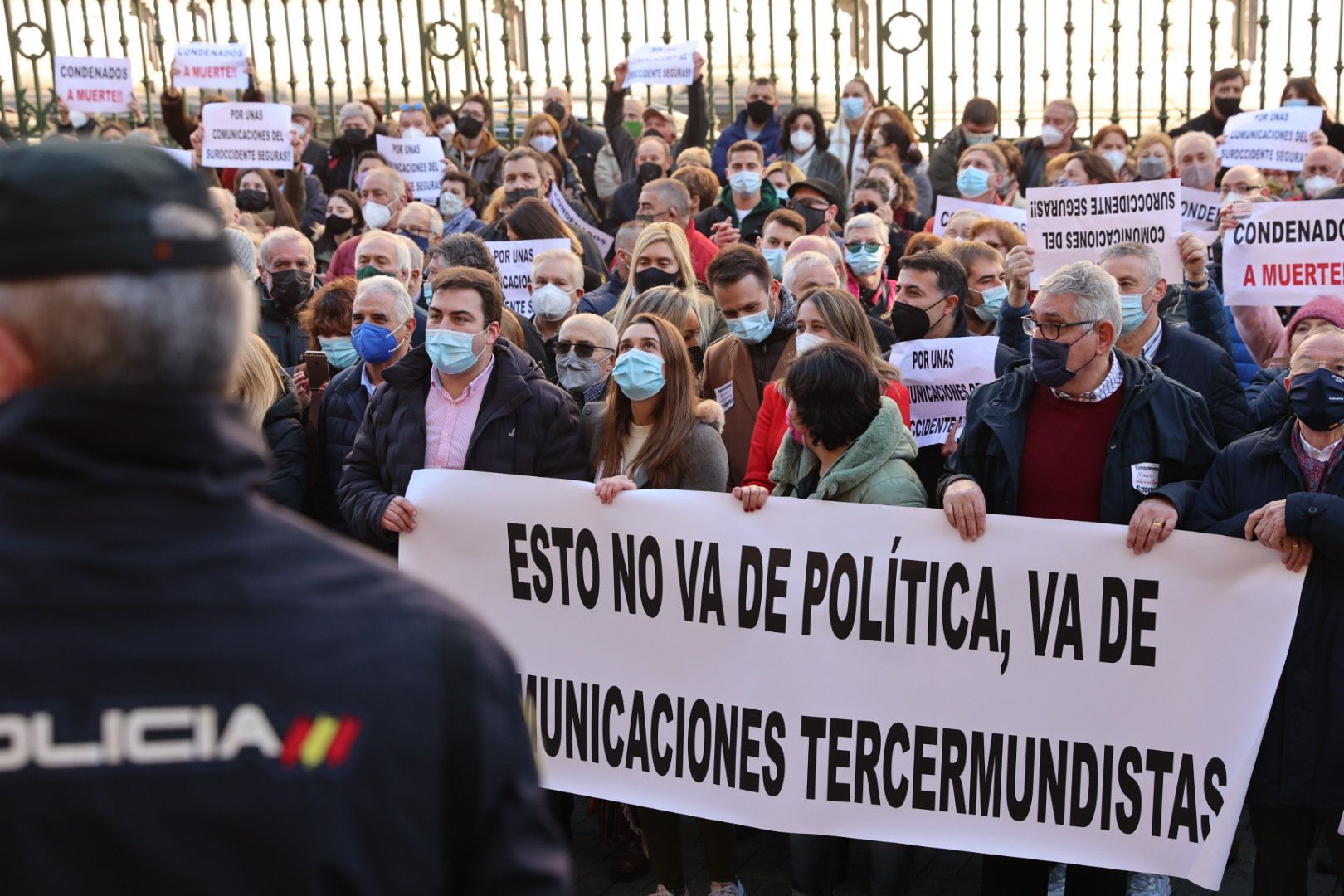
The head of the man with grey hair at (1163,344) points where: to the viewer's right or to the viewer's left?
to the viewer's left

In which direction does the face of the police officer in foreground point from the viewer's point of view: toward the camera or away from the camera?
away from the camera

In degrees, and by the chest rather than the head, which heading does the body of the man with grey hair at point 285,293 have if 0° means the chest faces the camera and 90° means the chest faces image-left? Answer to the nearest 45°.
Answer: approximately 0°

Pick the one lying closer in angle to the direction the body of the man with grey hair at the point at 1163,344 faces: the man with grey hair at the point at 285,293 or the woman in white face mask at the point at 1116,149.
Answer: the man with grey hair

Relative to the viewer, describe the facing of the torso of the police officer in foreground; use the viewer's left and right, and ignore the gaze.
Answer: facing away from the viewer

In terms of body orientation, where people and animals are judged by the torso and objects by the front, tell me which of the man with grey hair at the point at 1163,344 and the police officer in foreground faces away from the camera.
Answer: the police officer in foreground

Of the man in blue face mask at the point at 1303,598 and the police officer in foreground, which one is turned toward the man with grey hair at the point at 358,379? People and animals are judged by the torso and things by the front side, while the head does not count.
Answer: the police officer in foreground

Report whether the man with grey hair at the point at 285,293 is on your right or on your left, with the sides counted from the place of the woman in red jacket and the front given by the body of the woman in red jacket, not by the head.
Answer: on your right

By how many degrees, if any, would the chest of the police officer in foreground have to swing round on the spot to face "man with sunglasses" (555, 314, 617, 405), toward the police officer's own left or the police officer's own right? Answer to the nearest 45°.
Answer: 0° — they already face them

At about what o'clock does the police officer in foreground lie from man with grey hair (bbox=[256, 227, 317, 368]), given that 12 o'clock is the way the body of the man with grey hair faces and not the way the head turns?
The police officer in foreground is roughly at 12 o'clock from the man with grey hair.
